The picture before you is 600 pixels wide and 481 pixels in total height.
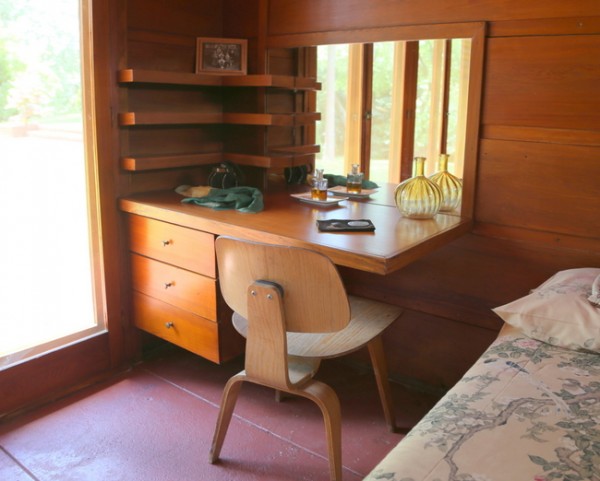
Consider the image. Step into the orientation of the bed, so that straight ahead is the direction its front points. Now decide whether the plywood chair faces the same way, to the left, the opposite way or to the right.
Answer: the opposite way

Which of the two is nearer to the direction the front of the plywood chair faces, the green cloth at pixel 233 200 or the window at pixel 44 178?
the green cloth

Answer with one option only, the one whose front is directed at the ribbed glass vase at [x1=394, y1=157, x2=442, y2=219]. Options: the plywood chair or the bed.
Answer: the plywood chair

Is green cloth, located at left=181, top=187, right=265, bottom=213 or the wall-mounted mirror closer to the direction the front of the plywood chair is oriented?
the wall-mounted mirror

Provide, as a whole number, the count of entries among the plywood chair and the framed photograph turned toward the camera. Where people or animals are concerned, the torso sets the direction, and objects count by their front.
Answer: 1

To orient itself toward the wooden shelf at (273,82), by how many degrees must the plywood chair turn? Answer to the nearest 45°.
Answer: approximately 45° to its left

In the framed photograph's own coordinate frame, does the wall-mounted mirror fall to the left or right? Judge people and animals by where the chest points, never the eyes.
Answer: on its left

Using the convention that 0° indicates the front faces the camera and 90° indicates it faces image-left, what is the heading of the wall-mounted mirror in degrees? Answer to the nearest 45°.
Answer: approximately 45°

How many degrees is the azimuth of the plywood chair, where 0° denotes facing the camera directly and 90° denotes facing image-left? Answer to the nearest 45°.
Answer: approximately 225°
